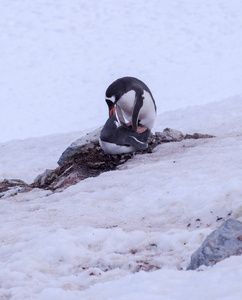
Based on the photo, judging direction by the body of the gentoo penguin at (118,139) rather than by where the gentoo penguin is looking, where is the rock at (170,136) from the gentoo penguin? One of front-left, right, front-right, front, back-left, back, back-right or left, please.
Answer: back-right

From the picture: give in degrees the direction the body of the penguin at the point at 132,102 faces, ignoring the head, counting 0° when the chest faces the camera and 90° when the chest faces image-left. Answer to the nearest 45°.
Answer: approximately 45°

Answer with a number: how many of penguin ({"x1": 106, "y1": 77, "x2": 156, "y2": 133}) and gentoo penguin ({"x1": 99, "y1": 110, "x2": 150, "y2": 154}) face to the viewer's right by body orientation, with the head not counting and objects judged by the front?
0

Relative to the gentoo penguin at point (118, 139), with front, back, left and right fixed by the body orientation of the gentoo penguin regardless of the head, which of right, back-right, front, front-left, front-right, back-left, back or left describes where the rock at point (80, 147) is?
front-right

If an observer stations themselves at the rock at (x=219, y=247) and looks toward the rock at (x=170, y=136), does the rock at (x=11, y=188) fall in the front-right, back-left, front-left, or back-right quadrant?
front-left

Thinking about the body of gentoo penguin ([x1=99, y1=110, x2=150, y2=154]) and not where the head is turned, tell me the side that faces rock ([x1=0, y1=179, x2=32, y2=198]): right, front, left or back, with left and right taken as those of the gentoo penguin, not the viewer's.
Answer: front

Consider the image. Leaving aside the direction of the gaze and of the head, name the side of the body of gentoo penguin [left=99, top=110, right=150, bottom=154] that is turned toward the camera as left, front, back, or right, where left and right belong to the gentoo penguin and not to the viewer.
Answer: left

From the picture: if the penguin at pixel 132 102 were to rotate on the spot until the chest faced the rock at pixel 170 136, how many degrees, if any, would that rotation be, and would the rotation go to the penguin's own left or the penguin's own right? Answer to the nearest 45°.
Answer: approximately 180°

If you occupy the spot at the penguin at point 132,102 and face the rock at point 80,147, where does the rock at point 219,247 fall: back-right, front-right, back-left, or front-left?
back-left

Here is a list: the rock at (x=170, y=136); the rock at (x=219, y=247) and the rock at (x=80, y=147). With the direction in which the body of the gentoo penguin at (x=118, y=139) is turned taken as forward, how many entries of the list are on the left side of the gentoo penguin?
1

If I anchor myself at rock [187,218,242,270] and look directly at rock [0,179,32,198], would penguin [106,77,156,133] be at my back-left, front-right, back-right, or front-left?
front-right

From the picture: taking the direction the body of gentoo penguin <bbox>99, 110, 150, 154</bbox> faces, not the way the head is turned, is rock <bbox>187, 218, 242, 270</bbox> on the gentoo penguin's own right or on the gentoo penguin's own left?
on the gentoo penguin's own left
